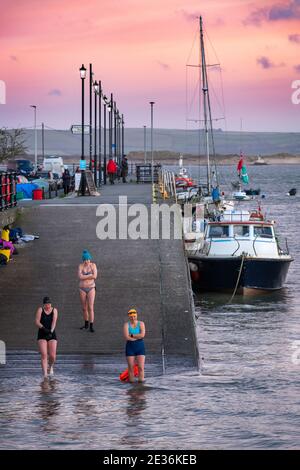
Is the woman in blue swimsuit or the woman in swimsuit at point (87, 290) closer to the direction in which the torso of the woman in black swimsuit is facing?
the woman in blue swimsuit

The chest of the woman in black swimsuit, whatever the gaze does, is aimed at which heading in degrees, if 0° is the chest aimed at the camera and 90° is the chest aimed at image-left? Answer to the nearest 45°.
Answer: approximately 0°

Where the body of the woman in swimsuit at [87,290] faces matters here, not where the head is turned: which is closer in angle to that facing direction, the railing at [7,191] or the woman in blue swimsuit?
the woman in blue swimsuit

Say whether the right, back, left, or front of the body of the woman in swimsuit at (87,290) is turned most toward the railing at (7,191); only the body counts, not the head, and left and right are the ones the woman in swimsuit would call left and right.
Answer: back
